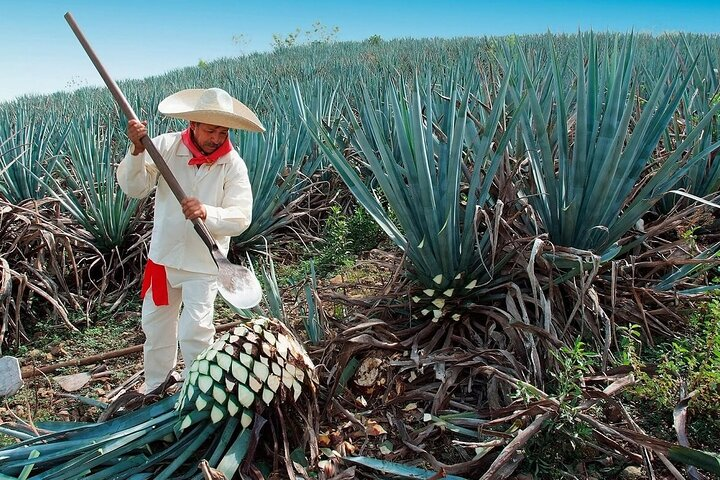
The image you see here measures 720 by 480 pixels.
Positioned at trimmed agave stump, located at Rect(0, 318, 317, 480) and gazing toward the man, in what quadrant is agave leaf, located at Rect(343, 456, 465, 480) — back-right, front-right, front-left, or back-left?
back-right

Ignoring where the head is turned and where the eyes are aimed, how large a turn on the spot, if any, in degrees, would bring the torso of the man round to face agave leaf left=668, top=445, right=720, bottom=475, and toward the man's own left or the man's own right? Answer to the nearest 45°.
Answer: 0° — they already face it

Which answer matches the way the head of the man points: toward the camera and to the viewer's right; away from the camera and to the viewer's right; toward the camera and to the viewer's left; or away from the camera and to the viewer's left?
toward the camera and to the viewer's right

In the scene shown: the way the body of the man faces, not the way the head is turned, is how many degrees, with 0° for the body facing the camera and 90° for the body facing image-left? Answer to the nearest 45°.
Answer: approximately 315°
